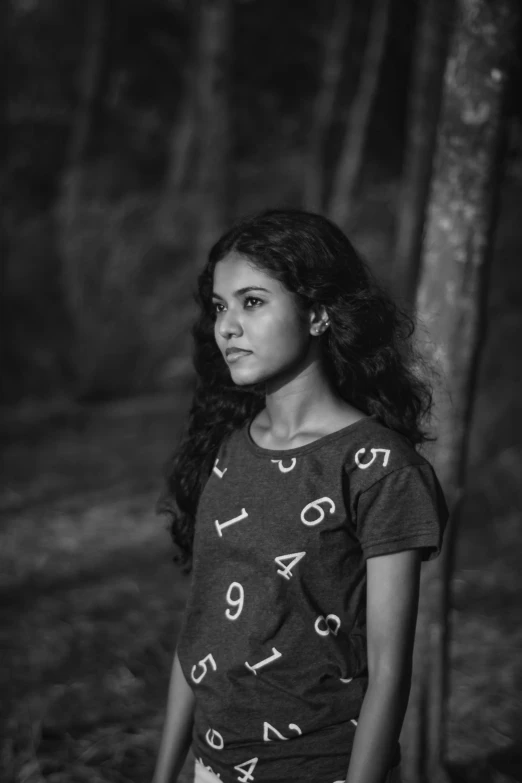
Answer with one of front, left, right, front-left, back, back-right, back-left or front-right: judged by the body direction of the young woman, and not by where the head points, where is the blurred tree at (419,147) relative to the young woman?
back-right

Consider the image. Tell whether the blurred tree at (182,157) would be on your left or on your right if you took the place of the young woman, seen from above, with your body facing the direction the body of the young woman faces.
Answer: on your right

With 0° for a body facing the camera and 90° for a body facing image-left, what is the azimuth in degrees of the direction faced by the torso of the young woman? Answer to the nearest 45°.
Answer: approximately 45°

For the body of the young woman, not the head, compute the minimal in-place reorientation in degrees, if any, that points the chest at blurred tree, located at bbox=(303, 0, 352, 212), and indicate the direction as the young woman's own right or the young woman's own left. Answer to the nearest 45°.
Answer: approximately 135° to the young woman's own right

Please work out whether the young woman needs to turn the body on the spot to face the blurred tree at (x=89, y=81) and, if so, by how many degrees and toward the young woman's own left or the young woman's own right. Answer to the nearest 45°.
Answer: approximately 135° to the young woman's own right

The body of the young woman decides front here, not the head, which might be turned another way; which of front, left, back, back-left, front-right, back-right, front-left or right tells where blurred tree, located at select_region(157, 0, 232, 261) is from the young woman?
back-right

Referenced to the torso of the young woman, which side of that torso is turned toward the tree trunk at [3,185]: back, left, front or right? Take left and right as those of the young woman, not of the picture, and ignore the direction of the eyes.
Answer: right

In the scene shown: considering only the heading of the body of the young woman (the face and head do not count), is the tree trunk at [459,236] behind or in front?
behind
